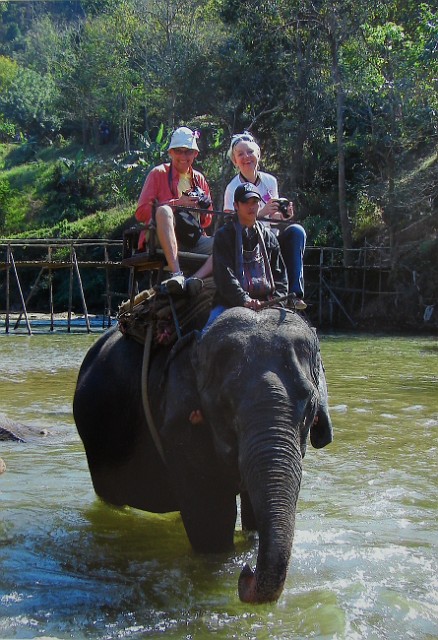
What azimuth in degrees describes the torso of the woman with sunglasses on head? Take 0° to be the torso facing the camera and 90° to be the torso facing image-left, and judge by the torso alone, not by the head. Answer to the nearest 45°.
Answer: approximately 315°

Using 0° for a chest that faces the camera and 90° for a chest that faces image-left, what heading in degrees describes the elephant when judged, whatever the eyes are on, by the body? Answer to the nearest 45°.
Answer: approximately 315°
